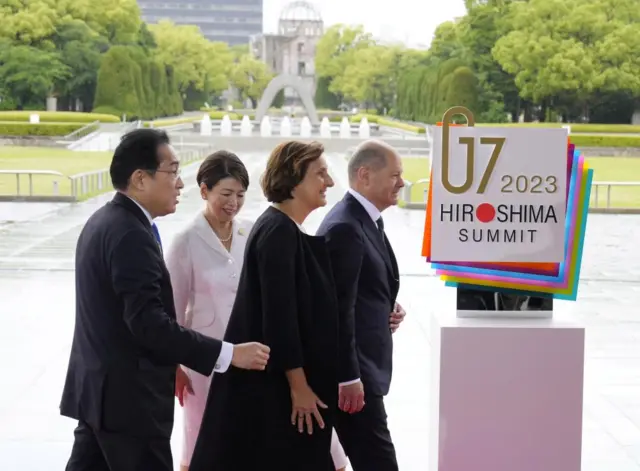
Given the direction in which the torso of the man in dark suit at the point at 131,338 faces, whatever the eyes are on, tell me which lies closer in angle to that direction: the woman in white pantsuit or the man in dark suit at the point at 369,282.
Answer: the man in dark suit

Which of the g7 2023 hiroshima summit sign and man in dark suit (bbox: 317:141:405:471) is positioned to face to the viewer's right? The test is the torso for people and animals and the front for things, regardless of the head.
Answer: the man in dark suit

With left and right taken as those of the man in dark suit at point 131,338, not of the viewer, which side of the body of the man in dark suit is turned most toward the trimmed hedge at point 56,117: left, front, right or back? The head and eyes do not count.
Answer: left

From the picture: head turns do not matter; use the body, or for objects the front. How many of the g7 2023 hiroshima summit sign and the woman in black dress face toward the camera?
1

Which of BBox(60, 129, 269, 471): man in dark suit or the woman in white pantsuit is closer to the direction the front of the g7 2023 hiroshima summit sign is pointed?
the man in dark suit

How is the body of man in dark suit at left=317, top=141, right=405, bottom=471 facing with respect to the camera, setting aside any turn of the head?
to the viewer's right

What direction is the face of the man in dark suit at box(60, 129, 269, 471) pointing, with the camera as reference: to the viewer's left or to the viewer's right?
to the viewer's right

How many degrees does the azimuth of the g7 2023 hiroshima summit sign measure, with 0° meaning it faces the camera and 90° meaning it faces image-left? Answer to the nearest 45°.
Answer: approximately 0°

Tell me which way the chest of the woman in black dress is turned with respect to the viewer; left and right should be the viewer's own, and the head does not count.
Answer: facing to the right of the viewer

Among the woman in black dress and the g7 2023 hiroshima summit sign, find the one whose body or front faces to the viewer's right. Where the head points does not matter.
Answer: the woman in black dress

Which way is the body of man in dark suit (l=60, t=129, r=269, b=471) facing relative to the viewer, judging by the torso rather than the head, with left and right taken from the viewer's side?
facing to the right of the viewer

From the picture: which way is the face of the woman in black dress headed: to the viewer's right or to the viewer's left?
to the viewer's right

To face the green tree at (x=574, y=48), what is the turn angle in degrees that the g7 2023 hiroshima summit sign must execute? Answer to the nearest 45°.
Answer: approximately 180°
